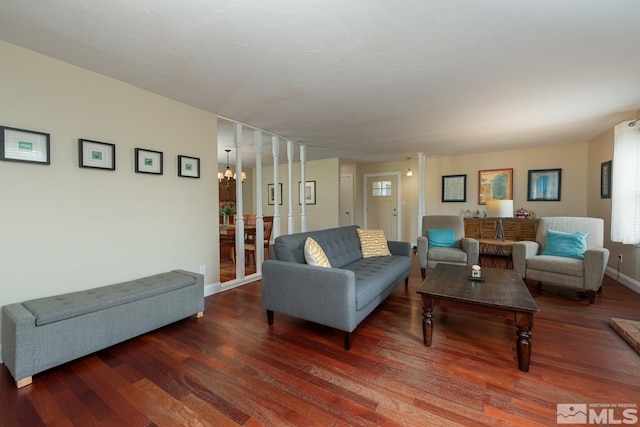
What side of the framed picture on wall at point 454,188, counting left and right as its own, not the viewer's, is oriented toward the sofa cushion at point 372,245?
front

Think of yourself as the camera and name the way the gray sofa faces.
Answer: facing the viewer and to the right of the viewer

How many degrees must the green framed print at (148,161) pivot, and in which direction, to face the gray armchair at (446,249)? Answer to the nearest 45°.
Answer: approximately 45° to its left

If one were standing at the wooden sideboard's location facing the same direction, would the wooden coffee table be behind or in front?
in front

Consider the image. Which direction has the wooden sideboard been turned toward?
toward the camera

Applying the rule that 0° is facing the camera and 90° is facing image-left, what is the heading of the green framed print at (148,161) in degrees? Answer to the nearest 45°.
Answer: approximately 315°

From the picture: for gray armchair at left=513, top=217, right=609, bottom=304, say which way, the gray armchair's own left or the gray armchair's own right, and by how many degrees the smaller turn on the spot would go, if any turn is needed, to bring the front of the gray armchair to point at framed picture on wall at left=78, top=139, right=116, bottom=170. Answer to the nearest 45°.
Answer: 0° — it already faces it

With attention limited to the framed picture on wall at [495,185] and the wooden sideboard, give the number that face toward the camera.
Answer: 2

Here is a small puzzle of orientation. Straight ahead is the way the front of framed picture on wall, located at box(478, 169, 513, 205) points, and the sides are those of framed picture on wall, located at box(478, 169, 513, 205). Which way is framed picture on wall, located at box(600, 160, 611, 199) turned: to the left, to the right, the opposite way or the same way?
to the right

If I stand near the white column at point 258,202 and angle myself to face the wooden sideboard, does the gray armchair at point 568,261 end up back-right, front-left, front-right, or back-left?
front-right

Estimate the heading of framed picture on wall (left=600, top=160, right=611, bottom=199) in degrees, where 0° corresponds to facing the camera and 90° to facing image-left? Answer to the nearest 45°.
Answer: approximately 90°

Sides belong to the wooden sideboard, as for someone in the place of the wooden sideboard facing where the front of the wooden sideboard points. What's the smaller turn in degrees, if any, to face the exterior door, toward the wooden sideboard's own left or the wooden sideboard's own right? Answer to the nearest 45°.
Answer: approximately 90° to the wooden sideboard's own right

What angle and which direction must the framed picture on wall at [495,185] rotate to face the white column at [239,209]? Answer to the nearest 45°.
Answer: approximately 45° to its right

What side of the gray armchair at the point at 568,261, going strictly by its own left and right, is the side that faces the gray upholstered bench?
front

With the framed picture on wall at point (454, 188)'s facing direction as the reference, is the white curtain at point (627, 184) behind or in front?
in front
